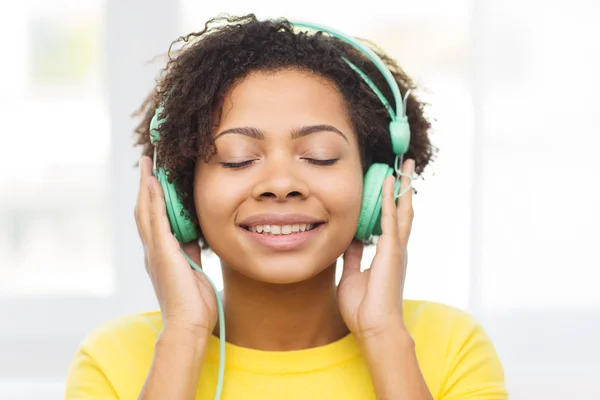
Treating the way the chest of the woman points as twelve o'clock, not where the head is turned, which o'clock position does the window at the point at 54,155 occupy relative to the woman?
The window is roughly at 5 o'clock from the woman.

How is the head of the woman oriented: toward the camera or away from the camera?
toward the camera

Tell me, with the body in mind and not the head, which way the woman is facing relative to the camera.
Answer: toward the camera
